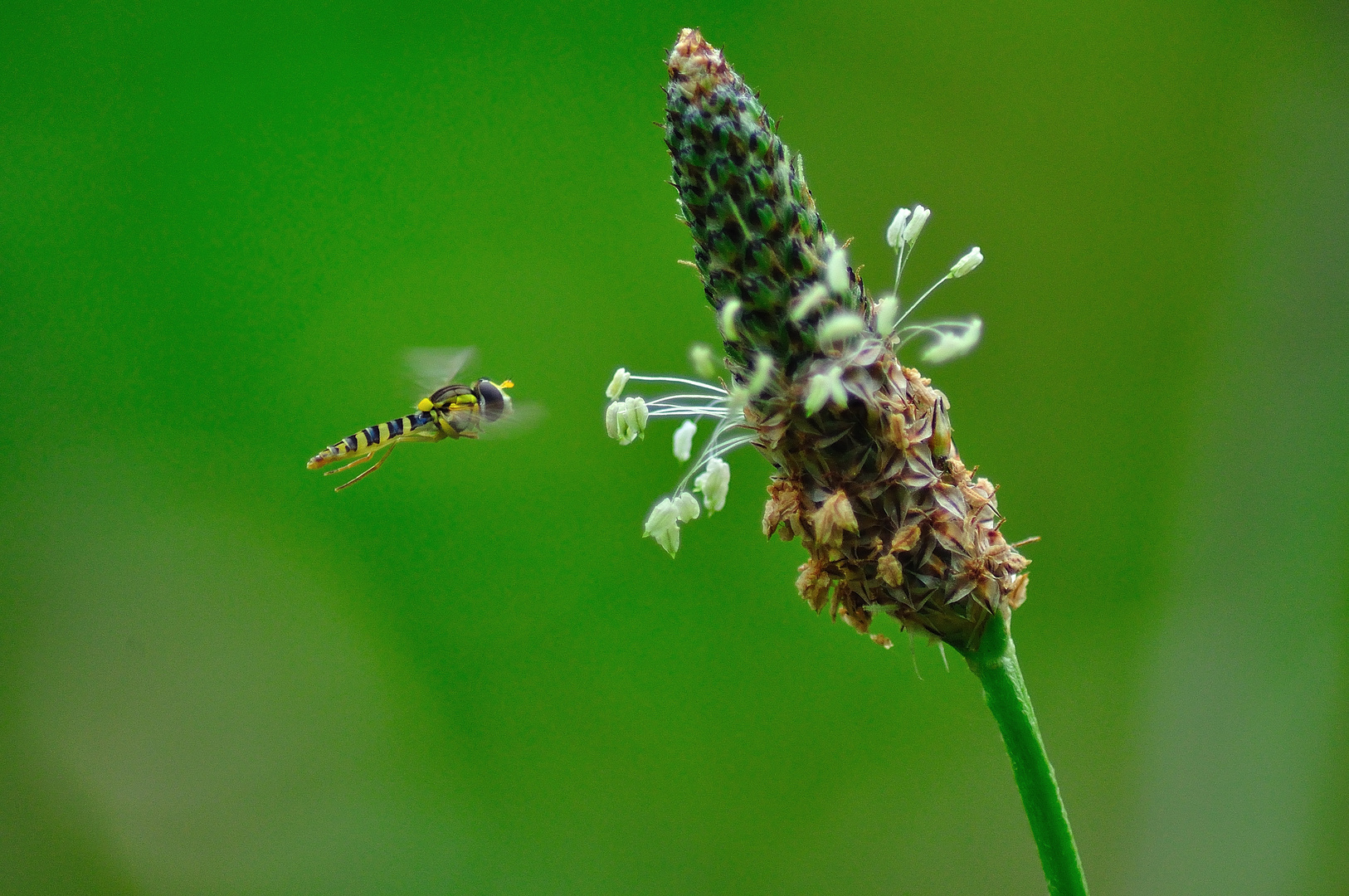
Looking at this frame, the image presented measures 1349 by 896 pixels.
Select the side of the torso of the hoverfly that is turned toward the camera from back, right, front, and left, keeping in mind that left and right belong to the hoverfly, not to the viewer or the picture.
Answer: right
